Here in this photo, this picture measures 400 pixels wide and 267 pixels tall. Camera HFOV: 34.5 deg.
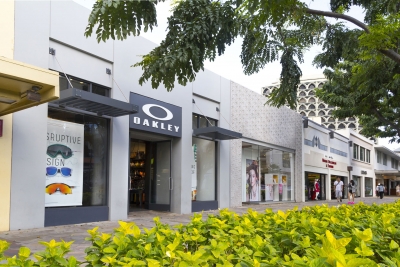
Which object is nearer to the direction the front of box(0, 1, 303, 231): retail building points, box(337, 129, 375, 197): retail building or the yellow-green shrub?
the yellow-green shrub

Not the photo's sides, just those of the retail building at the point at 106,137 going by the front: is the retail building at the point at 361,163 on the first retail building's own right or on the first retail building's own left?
on the first retail building's own left

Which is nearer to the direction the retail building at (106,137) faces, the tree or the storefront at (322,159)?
the tree

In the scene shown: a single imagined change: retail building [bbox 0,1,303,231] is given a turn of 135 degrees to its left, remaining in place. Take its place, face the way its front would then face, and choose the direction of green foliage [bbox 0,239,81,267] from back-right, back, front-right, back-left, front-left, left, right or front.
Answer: back

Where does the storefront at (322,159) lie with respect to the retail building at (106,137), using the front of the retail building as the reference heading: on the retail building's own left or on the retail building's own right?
on the retail building's own left

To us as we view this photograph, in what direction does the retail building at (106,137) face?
facing the viewer and to the right of the viewer
